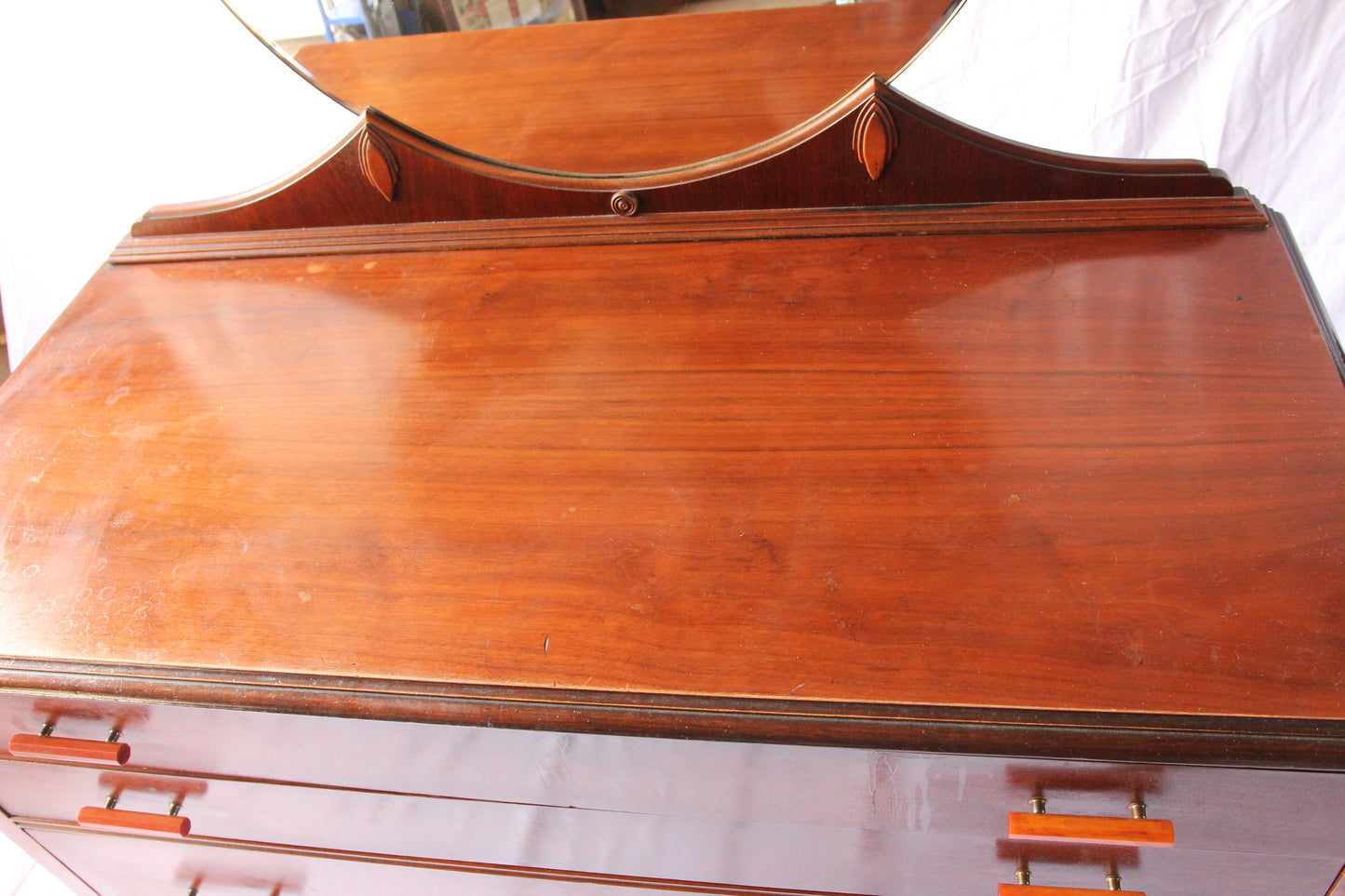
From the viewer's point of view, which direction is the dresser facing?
toward the camera
